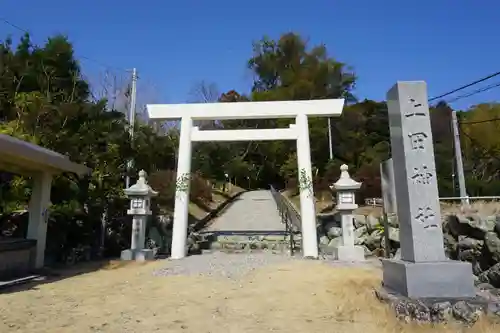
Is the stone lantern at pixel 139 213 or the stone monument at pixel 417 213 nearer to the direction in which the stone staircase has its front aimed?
the stone monument

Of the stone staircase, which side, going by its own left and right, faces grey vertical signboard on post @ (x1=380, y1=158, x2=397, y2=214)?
left

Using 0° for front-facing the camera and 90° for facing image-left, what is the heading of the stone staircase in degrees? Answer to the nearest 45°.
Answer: approximately 0°

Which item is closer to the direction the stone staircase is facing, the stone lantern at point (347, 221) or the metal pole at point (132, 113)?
the stone lantern

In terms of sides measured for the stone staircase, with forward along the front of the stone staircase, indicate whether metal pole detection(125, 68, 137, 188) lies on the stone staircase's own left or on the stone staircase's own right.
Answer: on the stone staircase's own right

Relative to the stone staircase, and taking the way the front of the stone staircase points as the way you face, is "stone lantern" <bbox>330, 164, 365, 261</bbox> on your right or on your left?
on your left

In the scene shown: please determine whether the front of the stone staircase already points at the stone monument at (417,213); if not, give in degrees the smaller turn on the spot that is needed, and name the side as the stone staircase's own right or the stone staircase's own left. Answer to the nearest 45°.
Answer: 0° — it already faces it

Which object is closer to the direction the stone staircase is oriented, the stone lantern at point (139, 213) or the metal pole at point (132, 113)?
the stone lantern

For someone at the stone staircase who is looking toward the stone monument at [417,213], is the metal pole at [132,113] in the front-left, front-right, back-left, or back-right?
back-right
